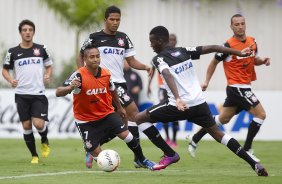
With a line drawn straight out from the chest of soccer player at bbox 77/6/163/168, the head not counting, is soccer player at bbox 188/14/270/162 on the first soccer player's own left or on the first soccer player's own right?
on the first soccer player's own left

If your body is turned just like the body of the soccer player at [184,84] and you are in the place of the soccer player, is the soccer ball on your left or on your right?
on your left

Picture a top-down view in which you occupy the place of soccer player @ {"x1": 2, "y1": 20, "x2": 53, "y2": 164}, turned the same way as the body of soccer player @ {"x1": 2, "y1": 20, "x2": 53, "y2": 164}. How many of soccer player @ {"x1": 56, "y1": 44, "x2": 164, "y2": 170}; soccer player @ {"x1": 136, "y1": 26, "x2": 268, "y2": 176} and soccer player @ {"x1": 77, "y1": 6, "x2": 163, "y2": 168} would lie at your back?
0

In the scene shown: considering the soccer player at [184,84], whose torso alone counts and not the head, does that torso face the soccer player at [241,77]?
no

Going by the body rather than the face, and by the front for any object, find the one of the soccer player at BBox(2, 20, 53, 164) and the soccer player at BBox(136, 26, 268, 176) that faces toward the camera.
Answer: the soccer player at BBox(2, 20, 53, 164)

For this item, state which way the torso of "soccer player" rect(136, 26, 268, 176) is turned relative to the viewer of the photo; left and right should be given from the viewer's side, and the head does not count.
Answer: facing away from the viewer and to the left of the viewer

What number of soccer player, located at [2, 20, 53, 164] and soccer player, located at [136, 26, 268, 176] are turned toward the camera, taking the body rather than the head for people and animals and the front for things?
1

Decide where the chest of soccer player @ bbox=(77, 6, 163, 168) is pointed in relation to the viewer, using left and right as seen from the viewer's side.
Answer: facing the viewer

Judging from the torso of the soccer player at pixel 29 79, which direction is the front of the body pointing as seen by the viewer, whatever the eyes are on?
toward the camera

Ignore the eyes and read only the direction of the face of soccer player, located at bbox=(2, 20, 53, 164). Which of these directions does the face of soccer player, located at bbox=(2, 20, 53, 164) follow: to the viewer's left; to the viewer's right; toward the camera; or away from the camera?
toward the camera

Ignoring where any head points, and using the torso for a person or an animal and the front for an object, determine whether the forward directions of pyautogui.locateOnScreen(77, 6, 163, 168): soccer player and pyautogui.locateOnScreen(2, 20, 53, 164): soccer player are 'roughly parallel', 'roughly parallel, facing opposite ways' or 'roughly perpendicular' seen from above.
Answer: roughly parallel

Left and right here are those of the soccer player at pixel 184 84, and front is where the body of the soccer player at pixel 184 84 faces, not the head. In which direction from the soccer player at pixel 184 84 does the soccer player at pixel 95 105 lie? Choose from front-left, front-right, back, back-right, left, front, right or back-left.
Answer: front-left
